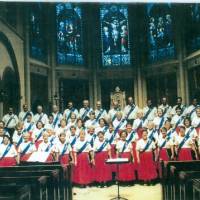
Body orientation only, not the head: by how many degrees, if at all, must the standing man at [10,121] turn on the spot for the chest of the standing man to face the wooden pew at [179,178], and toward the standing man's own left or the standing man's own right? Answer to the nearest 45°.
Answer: approximately 45° to the standing man's own left

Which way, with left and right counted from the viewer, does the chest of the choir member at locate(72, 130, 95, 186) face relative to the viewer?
facing the viewer

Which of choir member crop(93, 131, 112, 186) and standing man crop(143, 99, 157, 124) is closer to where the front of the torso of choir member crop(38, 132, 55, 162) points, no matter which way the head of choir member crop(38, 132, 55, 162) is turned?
the choir member

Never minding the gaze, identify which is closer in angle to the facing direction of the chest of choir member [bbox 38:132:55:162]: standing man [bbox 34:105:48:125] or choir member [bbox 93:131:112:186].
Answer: the choir member

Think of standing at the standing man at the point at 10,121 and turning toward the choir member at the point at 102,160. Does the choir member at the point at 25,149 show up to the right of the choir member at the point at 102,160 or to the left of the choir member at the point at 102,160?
right

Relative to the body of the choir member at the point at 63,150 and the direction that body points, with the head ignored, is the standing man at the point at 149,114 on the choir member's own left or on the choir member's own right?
on the choir member's own left

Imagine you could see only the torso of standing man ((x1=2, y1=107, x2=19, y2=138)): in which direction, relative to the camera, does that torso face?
toward the camera

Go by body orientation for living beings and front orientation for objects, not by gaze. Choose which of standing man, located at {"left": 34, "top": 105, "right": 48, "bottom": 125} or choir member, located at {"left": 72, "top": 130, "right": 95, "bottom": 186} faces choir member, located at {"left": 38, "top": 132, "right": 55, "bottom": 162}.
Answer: the standing man

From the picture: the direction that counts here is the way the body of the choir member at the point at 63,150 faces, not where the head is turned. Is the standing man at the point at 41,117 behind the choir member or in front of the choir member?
behind

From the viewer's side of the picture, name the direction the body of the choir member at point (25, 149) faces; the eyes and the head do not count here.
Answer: toward the camera

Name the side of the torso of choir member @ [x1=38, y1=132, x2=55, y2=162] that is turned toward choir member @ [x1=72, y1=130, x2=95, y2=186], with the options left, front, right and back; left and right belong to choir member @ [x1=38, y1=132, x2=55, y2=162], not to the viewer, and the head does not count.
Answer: left
